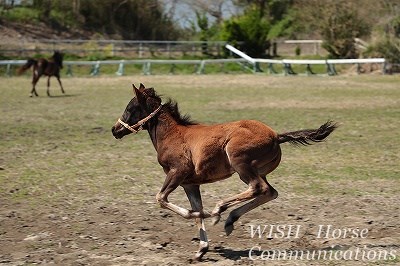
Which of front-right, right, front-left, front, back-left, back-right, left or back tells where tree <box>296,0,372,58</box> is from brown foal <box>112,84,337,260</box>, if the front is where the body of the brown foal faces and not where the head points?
right

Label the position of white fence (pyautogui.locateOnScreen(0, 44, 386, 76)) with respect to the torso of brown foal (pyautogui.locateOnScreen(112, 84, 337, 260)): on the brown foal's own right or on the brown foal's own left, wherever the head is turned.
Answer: on the brown foal's own right

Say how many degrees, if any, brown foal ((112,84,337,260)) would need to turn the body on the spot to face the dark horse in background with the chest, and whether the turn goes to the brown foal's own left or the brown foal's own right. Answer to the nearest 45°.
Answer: approximately 90° to the brown foal's own right

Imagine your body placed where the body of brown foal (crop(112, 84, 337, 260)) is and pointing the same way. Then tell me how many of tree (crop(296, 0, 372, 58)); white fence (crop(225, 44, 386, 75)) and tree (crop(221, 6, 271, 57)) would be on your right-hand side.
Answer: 3

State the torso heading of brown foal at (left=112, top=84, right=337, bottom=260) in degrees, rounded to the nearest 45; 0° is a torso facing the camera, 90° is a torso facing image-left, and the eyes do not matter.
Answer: approximately 90°

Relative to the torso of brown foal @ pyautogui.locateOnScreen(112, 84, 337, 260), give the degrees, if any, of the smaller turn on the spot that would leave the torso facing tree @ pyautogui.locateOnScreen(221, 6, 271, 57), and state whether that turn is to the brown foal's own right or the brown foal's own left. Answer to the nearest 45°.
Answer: approximately 90° to the brown foal's own right

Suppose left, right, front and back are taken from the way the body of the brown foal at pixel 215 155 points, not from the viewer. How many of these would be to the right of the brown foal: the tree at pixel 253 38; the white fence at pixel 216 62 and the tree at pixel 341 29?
3

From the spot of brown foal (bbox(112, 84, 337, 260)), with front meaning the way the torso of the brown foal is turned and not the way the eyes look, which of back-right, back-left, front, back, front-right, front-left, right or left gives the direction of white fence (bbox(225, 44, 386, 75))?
right
